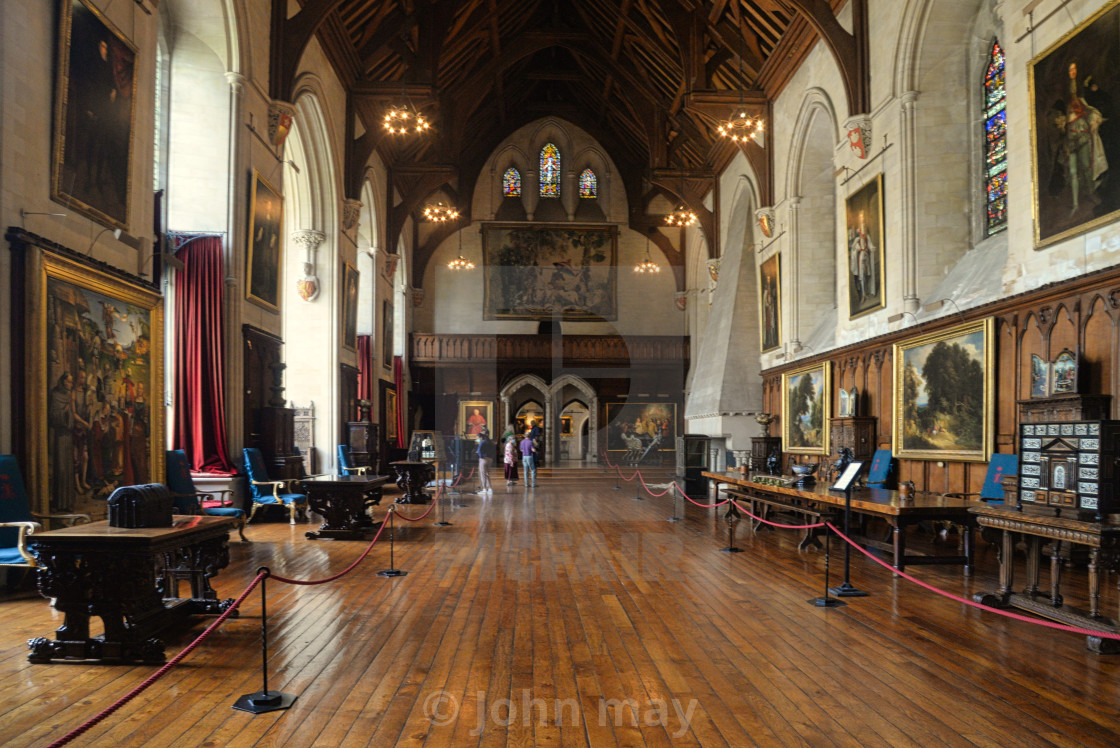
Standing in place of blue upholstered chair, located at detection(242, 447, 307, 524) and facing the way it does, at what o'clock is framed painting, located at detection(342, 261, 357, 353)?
The framed painting is roughly at 8 o'clock from the blue upholstered chair.

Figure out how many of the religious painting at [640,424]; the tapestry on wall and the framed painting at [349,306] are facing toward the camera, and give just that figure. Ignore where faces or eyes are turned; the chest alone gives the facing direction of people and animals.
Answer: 2

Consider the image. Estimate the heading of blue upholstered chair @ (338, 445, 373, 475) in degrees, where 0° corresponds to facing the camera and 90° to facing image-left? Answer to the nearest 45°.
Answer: approximately 270°

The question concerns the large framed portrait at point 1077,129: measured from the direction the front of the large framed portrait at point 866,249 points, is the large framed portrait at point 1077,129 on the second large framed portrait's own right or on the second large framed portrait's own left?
on the second large framed portrait's own left

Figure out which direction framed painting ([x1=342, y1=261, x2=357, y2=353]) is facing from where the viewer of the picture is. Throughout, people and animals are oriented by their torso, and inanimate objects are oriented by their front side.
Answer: facing to the right of the viewer

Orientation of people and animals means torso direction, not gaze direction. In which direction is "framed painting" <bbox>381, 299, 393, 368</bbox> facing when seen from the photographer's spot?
facing to the right of the viewer

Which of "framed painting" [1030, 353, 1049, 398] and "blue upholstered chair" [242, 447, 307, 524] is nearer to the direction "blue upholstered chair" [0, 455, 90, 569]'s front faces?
the framed painting

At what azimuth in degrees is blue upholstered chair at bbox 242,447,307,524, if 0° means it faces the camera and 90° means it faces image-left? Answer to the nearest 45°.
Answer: approximately 315°

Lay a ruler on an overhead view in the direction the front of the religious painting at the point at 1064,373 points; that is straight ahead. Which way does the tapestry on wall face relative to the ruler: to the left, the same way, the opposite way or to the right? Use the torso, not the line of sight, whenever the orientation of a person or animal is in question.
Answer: to the left

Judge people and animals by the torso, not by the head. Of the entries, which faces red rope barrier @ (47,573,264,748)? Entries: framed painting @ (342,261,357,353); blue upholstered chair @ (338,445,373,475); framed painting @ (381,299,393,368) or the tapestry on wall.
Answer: the tapestry on wall
